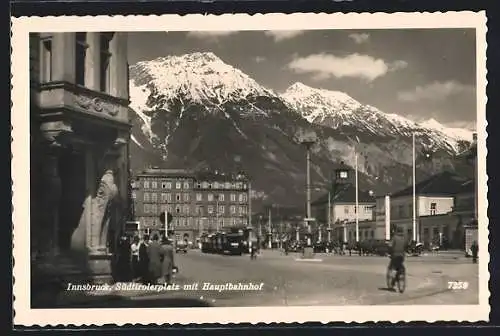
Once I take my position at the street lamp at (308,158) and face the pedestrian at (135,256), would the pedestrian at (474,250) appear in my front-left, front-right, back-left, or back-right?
front-left
